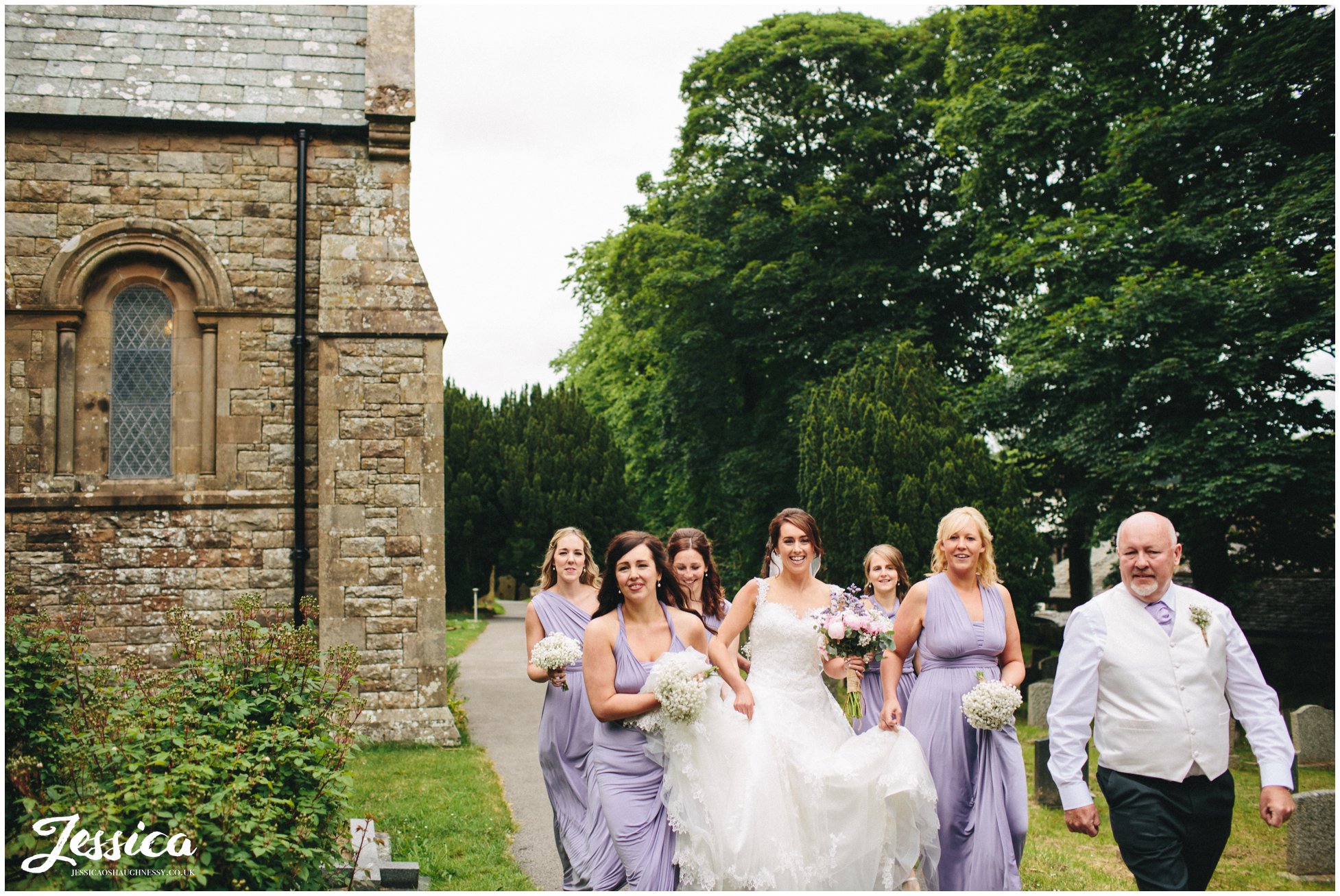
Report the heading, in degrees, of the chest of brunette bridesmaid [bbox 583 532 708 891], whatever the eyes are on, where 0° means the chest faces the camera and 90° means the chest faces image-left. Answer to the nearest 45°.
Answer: approximately 0°

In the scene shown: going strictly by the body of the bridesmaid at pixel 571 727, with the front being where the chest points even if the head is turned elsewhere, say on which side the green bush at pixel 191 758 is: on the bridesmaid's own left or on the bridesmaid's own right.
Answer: on the bridesmaid's own right

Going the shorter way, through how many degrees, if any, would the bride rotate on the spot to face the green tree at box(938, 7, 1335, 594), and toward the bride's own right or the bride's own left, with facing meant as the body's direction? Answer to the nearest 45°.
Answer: approximately 135° to the bride's own left

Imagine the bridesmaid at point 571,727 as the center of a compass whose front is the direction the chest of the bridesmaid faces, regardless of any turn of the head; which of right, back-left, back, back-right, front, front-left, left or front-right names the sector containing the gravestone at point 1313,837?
left

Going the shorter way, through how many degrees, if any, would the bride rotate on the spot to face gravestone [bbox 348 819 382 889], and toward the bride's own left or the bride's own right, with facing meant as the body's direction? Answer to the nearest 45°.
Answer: approximately 90° to the bride's own right

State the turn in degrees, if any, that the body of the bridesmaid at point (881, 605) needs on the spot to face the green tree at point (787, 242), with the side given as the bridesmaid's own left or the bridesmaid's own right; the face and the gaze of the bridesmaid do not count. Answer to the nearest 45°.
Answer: approximately 180°

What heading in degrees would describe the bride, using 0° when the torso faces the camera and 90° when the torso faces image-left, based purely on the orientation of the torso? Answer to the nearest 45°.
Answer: approximately 0°

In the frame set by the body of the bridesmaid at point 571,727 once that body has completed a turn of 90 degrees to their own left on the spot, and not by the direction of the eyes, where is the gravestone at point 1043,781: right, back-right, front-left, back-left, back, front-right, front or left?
front-left

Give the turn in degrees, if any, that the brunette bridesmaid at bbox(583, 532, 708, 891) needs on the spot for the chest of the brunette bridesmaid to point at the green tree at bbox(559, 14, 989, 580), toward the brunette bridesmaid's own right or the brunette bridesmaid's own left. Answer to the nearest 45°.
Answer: approximately 180°

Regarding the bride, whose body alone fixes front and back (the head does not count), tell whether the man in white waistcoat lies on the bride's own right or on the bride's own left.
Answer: on the bride's own left
